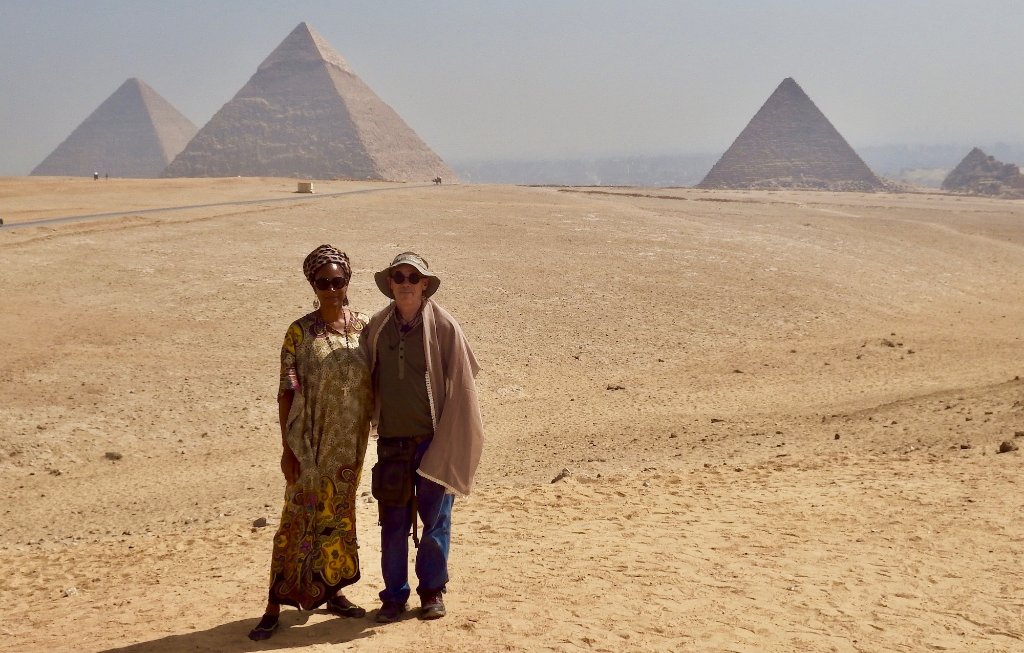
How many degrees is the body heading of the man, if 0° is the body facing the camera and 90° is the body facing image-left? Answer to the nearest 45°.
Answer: approximately 0°
